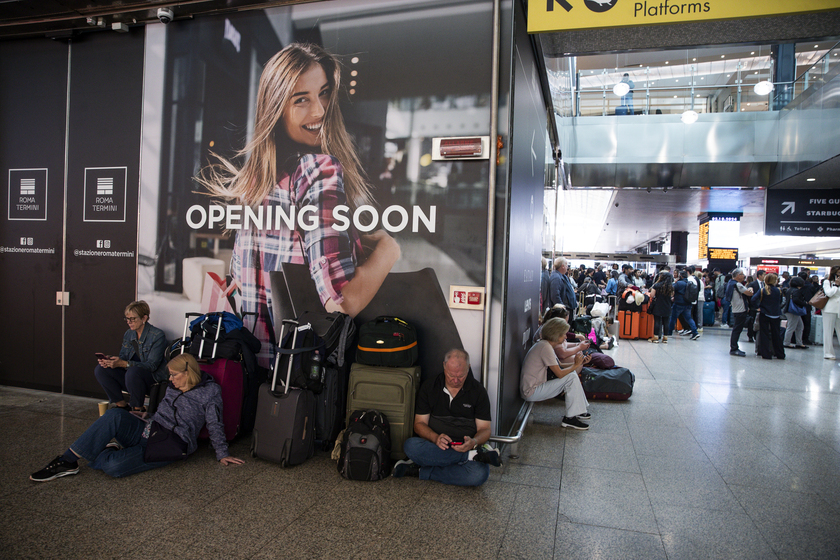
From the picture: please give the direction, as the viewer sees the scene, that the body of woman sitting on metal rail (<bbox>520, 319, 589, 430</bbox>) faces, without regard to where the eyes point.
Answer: to the viewer's right

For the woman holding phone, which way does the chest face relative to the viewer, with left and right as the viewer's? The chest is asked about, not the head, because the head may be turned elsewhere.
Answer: facing the viewer and to the left of the viewer

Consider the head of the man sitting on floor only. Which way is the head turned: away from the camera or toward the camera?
toward the camera

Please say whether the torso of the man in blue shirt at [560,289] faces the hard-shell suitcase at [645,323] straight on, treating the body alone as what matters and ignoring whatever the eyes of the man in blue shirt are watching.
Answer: no

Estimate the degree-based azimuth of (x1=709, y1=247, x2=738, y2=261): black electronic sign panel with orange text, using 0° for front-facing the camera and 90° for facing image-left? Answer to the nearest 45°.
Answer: approximately 0°

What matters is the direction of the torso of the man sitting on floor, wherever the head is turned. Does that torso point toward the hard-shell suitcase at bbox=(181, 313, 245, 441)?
no

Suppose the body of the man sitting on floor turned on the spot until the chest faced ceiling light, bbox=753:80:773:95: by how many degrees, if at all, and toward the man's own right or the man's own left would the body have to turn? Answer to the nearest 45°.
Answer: approximately 135° to the man's own left

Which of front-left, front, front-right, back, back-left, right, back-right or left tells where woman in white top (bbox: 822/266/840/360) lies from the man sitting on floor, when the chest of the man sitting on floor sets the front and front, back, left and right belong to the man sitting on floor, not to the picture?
back-left

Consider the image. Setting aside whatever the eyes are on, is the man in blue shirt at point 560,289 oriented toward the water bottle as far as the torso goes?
no
